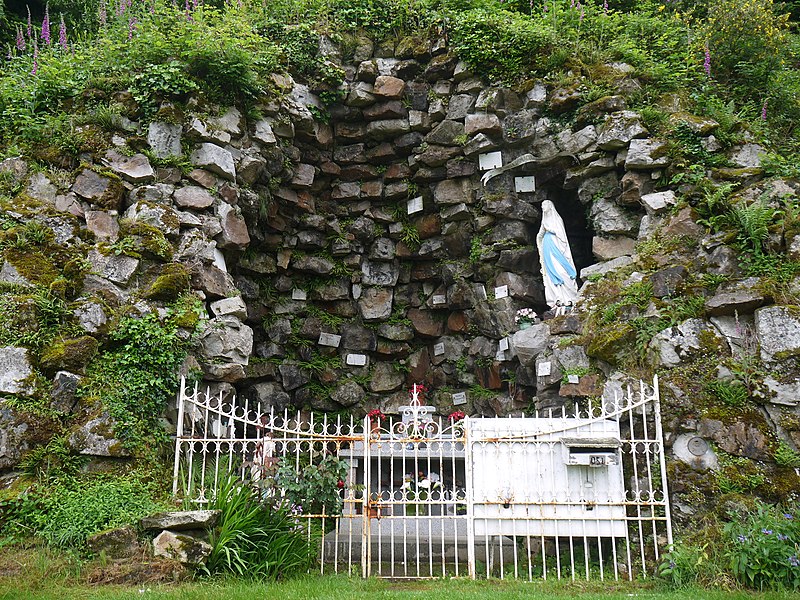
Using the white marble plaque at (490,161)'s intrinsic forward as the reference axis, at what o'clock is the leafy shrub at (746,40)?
The leafy shrub is roughly at 9 o'clock from the white marble plaque.

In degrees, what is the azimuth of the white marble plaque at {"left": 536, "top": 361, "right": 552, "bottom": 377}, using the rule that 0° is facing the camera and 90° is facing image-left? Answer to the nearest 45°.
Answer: approximately 0°

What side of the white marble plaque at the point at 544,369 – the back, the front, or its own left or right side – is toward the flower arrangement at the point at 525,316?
back

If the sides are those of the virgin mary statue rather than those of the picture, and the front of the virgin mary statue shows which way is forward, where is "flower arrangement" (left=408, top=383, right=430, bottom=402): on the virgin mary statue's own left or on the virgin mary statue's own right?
on the virgin mary statue's own right

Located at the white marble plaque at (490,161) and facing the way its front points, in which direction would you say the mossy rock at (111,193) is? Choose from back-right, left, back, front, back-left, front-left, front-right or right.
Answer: front-right

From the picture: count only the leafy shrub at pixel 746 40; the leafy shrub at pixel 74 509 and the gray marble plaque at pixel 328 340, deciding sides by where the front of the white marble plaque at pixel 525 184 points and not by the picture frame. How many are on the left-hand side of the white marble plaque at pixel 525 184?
1
